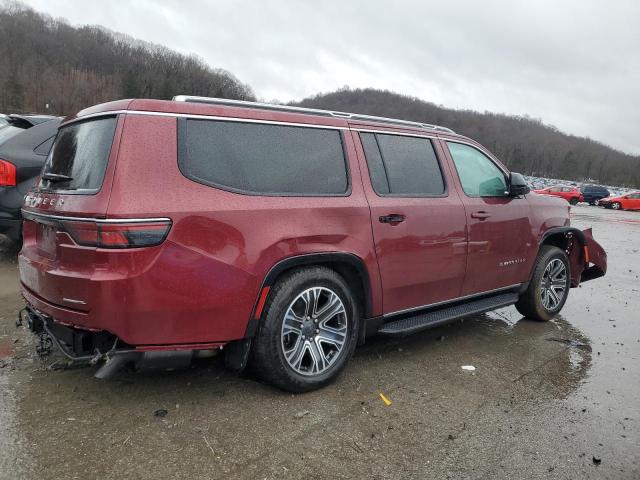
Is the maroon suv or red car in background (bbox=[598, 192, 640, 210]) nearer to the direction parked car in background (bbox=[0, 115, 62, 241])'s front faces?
the red car in background

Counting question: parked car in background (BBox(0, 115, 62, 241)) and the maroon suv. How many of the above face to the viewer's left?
0

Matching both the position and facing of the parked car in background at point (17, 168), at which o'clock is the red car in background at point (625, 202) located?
The red car in background is roughly at 1 o'clock from the parked car in background.

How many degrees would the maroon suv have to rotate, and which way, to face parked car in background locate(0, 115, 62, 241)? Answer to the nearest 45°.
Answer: approximately 90° to its left

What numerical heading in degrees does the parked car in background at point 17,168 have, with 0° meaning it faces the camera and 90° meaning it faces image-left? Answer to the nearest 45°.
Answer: approximately 225°

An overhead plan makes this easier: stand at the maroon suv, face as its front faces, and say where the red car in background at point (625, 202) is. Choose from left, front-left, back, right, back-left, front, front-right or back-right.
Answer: front

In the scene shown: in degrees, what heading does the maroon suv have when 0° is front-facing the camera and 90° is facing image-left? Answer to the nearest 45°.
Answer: approximately 225°

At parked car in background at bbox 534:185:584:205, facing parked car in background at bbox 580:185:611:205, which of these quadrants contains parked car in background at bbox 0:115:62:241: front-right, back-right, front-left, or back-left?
back-right

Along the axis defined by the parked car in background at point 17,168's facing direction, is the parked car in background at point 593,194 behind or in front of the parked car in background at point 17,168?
in front
